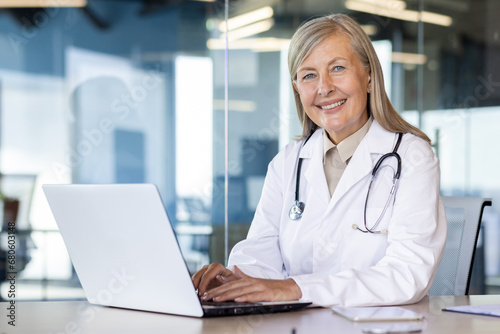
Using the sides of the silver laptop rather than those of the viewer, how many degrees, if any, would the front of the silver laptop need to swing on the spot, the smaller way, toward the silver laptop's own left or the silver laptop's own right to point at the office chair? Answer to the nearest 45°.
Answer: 0° — it already faces it

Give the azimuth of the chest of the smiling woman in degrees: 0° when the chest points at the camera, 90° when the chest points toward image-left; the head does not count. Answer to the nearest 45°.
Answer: approximately 45°

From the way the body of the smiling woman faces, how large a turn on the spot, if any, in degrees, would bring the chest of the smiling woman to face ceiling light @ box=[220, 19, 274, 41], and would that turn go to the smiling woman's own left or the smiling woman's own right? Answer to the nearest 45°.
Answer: approximately 135° to the smiling woman's own right

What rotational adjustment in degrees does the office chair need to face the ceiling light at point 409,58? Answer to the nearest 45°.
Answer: approximately 135° to its right

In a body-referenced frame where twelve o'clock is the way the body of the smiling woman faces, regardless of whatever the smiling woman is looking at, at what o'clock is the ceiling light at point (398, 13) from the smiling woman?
The ceiling light is roughly at 5 o'clock from the smiling woman.

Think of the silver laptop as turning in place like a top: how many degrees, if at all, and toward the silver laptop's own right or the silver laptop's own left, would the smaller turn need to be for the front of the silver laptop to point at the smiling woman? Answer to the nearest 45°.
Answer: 0° — it already faces them

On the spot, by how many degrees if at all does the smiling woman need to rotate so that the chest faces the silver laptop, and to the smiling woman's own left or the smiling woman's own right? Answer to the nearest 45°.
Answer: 0° — they already face it

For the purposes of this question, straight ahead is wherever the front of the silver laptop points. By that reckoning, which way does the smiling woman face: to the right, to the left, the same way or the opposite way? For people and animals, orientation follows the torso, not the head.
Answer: the opposite way

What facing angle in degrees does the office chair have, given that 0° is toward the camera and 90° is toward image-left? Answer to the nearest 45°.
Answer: approximately 45°

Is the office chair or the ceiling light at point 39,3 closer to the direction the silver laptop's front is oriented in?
the office chair

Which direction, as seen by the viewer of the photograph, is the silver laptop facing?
facing away from the viewer and to the right of the viewer

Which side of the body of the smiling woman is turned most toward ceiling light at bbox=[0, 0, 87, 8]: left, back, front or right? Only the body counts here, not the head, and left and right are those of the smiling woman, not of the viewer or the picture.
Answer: right

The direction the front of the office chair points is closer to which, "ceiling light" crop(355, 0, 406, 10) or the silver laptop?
the silver laptop
